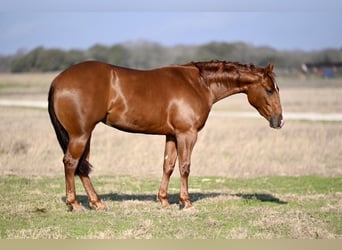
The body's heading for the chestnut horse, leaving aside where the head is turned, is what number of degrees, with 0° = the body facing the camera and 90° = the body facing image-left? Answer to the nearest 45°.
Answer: approximately 270°
